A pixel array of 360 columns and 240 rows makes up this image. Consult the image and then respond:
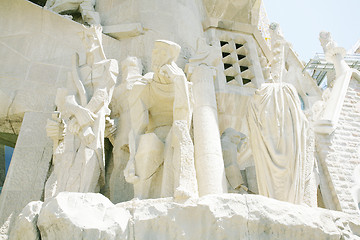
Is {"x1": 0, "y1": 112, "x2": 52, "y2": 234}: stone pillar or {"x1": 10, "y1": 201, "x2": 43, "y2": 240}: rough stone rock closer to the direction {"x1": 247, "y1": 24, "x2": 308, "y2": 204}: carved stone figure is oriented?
the rough stone rock

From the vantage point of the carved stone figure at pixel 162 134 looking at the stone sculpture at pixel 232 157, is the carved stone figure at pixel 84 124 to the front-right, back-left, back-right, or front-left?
back-left
